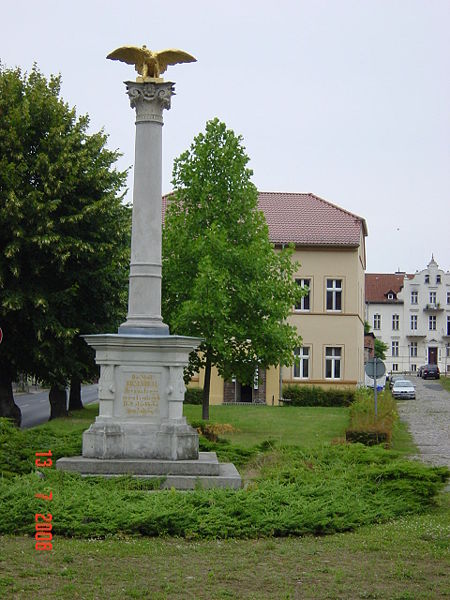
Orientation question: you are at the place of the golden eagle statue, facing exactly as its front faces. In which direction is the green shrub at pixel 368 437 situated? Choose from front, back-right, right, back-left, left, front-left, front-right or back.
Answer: back-left

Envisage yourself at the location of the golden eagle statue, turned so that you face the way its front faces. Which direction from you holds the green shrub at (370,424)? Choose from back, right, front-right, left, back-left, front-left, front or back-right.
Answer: back-left

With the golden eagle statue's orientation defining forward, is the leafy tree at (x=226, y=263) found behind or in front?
behind

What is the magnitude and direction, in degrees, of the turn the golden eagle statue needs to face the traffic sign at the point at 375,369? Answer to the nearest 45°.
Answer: approximately 135° to its left

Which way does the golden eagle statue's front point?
toward the camera

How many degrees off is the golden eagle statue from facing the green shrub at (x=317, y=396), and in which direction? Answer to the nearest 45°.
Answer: approximately 180°

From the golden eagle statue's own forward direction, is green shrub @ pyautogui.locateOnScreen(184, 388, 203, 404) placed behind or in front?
behind

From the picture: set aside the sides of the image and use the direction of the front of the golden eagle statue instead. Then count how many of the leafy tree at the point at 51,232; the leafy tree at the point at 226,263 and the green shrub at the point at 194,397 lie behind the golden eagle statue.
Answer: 3
